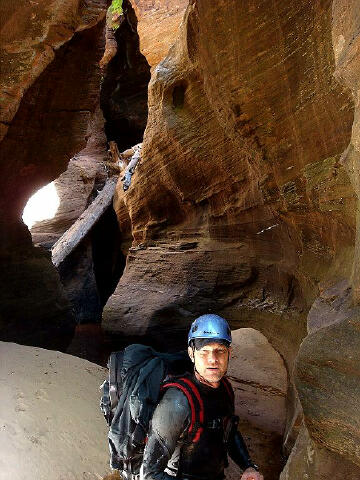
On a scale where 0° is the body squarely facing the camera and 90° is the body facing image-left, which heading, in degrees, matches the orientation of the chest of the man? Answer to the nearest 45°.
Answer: approximately 315°

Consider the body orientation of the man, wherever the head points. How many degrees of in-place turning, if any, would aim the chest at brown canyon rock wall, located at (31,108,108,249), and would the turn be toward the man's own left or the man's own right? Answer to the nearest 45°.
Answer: approximately 135° to the man's own left
